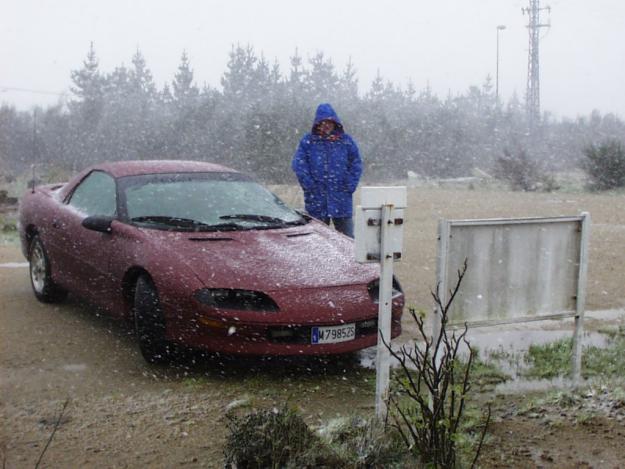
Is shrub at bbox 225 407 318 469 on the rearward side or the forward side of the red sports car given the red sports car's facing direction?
on the forward side

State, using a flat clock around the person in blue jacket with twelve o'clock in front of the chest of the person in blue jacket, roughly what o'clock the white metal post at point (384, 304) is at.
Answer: The white metal post is roughly at 12 o'clock from the person in blue jacket.

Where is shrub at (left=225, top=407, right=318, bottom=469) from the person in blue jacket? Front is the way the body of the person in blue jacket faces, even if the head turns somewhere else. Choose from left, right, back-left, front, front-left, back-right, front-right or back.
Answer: front

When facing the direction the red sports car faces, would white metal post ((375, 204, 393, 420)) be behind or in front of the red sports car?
in front

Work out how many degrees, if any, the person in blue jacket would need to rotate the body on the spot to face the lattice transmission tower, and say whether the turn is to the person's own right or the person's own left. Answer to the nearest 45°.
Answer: approximately 180°

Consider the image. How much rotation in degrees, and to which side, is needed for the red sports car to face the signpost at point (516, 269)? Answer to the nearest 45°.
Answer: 0° — it already faces it

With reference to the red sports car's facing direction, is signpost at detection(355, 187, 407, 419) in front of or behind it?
in front

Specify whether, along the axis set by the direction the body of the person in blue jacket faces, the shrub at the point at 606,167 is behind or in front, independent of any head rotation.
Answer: behind

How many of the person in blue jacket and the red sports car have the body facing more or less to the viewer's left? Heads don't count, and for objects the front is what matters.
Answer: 0

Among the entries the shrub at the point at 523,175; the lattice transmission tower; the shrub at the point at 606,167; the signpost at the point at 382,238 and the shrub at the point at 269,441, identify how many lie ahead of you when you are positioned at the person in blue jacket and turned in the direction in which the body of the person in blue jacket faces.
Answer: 2

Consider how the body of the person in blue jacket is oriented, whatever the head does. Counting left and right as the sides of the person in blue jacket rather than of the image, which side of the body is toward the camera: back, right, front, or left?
front

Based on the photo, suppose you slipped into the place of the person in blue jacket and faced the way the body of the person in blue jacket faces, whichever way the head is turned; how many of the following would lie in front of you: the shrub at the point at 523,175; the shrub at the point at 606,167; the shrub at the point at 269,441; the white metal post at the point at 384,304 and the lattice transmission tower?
2

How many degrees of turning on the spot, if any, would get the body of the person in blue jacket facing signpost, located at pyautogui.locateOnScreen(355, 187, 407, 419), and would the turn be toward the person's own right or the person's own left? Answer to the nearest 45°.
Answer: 0° — they already face it

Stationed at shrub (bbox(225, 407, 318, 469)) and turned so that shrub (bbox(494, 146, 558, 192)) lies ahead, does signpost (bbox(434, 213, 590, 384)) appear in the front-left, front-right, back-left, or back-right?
front-right

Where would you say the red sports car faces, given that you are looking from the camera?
facing the viewer and to the right of the viewer
